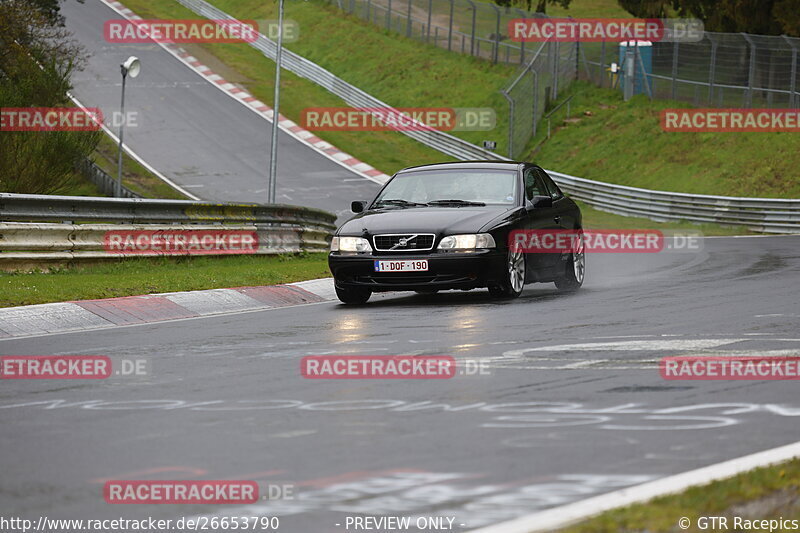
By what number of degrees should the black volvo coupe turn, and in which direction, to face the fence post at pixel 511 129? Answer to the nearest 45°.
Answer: approximately 135° to its right

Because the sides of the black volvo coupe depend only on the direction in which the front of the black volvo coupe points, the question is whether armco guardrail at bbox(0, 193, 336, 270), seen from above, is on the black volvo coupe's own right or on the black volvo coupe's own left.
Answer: on the black volvo coupe's own right

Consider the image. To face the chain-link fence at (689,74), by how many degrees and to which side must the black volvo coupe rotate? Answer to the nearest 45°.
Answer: approximately 135° to its right

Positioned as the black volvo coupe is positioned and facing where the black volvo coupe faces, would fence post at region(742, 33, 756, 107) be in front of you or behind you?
behind

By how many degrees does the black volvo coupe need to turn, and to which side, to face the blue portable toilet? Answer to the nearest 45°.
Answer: approximately 135° to its right

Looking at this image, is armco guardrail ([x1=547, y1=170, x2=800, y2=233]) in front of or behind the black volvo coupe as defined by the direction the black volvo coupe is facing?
behind

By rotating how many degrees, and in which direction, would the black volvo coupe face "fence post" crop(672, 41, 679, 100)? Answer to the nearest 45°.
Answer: approximately 135° to its right

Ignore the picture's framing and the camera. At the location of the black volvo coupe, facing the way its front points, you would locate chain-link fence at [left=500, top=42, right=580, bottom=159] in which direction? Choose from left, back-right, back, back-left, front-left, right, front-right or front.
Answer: back-right

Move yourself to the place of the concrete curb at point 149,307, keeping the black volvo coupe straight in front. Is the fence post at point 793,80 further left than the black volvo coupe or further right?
left

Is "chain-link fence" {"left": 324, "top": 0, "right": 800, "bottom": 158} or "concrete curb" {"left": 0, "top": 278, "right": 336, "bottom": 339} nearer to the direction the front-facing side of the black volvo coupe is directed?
the concrete curb

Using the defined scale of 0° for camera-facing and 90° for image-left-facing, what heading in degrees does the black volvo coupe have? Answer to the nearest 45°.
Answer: approximately 45°

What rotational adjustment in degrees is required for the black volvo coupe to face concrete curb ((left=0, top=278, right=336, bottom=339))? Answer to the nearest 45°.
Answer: approximately 45° to its right

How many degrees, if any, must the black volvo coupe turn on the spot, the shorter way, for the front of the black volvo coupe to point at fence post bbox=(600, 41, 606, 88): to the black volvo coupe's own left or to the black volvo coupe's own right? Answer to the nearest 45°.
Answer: approximately 135° to the black volvo coupe's own right
